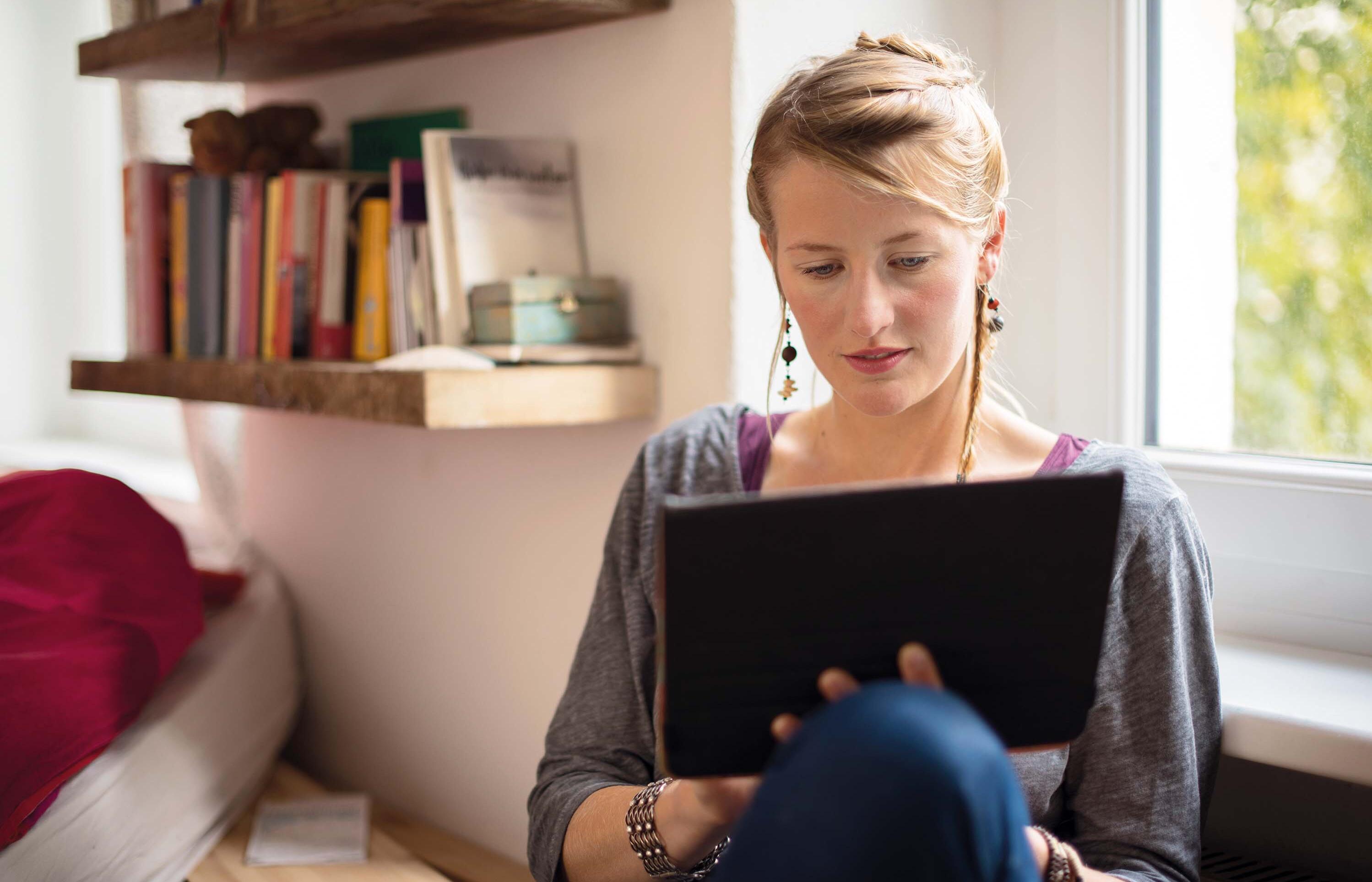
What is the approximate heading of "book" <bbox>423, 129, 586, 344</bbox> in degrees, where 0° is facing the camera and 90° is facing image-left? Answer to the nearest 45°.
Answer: approximately 315°

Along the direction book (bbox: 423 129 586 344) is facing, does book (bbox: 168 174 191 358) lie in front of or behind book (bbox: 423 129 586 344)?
behind

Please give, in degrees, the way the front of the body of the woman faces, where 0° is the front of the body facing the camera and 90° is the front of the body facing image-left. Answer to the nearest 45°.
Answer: approximately 0°
